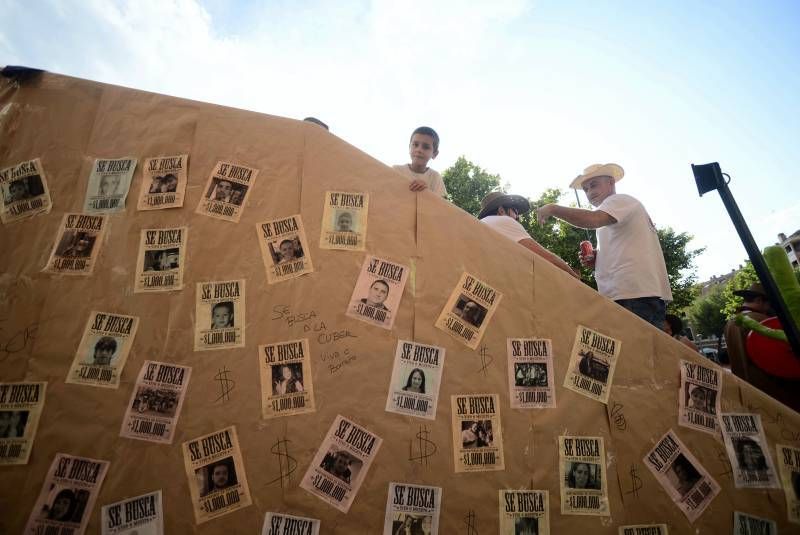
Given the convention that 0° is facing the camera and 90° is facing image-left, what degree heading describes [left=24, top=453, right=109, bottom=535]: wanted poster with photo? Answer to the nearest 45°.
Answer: approximately 0°

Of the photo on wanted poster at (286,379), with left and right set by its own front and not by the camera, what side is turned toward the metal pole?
left

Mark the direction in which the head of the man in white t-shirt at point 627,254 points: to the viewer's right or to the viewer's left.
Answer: to the viewer's left

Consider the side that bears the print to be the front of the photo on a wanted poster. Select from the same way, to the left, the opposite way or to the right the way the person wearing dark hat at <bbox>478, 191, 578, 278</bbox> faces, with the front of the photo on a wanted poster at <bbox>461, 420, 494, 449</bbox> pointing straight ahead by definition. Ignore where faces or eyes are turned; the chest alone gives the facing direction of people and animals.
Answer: to the left
